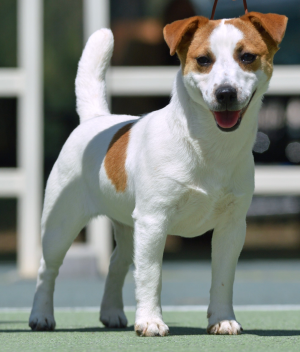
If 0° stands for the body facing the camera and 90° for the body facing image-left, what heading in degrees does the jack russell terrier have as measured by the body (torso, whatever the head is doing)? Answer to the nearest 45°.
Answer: approximately 315°

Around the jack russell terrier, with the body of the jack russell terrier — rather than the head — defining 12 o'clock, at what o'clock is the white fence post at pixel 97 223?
The white fence post is roughly at 7 o'clock from the jack russell terrier.

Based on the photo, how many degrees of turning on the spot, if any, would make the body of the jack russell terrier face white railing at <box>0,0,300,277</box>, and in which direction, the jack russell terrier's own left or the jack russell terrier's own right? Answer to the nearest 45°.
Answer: approximately 135° to the jack russell terrier's own left

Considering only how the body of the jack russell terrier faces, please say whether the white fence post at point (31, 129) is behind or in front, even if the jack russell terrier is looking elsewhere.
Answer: behind
